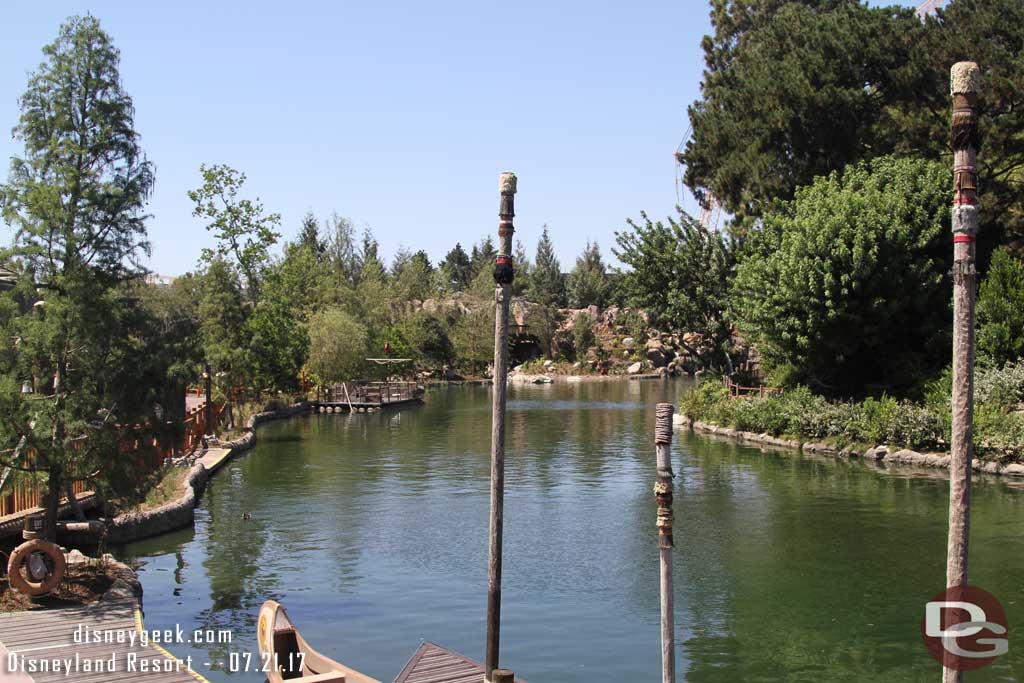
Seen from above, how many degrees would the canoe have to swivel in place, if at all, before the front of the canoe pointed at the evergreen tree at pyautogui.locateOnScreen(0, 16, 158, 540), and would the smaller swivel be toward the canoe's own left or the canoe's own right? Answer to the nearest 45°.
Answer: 0° — it already faces it

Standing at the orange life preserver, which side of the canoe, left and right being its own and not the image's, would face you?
front

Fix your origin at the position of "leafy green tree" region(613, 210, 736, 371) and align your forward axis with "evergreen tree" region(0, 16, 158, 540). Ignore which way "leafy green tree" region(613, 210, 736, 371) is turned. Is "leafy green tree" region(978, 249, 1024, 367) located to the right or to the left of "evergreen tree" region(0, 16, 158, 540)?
left

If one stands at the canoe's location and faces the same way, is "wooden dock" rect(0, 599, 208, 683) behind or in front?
in front

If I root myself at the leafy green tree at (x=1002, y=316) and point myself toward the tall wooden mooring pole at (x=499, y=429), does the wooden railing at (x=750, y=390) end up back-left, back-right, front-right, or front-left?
back-right

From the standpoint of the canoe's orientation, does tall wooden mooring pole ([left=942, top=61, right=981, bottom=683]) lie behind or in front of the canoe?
behind

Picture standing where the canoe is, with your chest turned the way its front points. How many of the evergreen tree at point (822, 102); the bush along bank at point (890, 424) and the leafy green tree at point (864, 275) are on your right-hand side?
3

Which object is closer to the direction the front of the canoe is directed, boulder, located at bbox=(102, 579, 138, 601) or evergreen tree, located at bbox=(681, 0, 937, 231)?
the boulder

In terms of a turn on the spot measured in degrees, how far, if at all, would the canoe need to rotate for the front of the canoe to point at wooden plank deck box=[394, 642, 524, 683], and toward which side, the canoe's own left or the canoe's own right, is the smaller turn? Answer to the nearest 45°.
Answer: approximately 135° to the canoe's own right

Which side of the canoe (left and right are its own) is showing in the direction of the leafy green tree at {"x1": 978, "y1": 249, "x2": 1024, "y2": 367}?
right

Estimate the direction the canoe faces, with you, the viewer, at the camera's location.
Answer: facing away from the viewer and to the left of the viewer

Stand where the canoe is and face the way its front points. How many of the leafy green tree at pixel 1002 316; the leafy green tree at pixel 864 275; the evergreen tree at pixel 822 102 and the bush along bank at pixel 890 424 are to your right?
4
